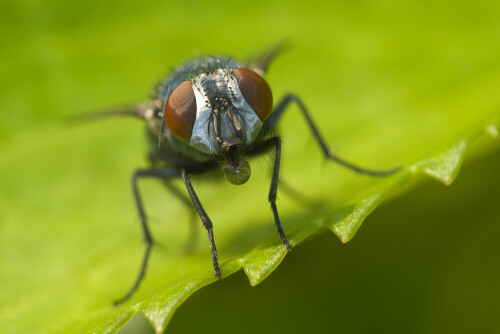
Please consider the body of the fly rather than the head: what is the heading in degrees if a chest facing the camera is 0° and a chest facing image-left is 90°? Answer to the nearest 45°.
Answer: approximately 0°
